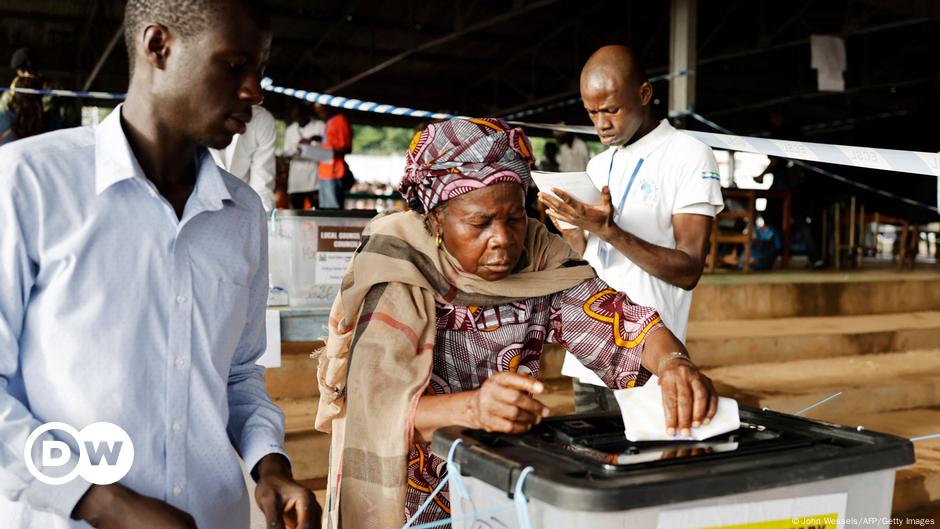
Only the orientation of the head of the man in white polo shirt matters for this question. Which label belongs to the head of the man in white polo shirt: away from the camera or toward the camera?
toward the camera

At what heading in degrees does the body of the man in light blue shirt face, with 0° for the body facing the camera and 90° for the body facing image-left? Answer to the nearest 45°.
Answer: approximately 315°

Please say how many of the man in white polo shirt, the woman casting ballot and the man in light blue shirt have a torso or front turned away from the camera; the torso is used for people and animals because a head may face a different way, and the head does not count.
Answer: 0

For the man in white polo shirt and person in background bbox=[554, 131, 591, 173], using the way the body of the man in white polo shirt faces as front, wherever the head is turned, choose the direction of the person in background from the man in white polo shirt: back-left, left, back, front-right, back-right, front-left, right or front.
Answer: back-right

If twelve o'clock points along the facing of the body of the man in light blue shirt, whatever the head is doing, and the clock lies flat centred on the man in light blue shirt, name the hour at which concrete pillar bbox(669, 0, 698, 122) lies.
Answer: The concrete pillar is roughly at 9 o'clock from the man in light blue shirt.

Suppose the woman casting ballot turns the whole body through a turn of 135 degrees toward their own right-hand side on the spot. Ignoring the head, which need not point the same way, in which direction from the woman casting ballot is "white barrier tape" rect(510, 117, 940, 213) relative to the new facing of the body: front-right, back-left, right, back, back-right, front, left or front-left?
back-right

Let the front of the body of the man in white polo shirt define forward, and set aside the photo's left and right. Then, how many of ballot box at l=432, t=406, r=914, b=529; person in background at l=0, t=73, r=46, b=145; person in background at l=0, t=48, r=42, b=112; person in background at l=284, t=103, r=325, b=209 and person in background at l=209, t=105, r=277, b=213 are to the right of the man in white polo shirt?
4

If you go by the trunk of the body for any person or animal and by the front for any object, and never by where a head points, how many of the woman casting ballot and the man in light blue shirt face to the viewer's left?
0

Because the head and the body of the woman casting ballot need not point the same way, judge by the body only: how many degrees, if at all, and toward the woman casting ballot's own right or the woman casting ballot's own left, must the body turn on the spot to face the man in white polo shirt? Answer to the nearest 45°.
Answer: approximately 90° to the woman casting ballot's own left

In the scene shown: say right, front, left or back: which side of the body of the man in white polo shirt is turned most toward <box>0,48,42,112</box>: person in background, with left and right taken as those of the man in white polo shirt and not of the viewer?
right

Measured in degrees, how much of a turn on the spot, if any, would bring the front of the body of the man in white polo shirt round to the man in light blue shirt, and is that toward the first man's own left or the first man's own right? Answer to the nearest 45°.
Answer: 0° — they already face them

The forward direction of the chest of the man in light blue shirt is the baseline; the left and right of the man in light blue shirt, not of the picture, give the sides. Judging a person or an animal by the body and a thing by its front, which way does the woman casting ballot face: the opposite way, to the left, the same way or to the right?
the same way

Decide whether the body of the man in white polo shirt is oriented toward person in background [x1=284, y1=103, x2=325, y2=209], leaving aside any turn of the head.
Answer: no

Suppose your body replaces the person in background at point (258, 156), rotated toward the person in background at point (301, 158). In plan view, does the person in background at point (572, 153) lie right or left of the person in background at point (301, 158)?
right

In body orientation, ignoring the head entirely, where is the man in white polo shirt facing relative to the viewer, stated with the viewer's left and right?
facing the viewer and to the left of the viewer

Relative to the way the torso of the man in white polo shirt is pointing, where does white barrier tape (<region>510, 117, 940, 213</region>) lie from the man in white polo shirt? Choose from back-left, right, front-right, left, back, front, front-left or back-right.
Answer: back

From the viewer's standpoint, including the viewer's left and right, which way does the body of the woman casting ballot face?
facing the viewer and to the right of the viewer

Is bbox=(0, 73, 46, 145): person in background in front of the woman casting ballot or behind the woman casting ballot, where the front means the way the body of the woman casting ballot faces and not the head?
behind
